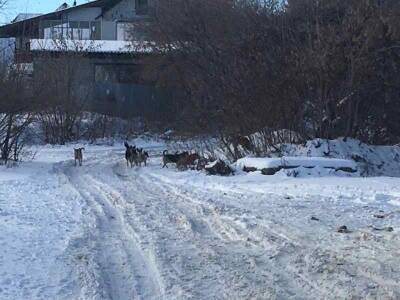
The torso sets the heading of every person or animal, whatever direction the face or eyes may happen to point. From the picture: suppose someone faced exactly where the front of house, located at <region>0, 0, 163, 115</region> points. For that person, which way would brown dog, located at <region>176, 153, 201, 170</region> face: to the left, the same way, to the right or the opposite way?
to the left

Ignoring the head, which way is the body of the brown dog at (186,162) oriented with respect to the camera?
to the viewer's right

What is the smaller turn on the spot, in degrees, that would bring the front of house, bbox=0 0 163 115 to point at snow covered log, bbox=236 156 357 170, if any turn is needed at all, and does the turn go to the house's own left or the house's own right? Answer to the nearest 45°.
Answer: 0° — it already faces it

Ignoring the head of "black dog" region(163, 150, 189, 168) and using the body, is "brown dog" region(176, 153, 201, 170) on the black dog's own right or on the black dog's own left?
on the black dog's own right

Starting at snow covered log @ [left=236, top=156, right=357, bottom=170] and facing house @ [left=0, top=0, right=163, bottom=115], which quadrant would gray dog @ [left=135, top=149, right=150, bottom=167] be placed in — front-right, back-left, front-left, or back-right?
front-left

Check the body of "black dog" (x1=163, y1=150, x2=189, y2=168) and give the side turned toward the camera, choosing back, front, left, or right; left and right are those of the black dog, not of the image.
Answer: right

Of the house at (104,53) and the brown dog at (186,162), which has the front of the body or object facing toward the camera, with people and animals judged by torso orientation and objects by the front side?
the house

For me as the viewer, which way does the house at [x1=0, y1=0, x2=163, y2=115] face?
facing the viewer

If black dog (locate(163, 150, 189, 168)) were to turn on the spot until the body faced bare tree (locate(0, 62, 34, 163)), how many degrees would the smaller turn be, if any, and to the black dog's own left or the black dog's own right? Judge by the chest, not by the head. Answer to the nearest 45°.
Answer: approximately 180°

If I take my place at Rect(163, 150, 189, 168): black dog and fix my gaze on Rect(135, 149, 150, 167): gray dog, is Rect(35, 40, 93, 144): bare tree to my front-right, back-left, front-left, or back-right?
front-right

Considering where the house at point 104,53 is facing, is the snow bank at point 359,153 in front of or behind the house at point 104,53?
in front
